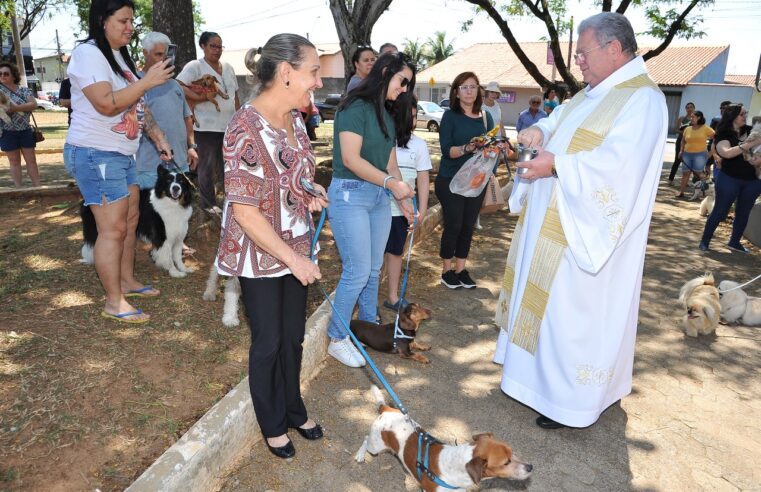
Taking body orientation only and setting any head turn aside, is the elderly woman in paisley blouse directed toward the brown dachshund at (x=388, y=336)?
no

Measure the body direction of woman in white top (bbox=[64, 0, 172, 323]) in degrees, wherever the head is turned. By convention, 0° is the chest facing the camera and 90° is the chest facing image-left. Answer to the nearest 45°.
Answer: approximately 270°

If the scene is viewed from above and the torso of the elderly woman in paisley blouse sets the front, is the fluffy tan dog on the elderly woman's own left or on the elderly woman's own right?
on the elderly woman's own left

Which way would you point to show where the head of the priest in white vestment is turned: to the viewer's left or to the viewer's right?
to the viewer's left

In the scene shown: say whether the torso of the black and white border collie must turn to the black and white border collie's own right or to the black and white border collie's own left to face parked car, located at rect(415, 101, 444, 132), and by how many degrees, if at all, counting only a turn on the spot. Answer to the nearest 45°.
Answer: approximately 90° to the black and white border collie's own left

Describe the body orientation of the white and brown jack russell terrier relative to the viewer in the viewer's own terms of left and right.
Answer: facing the viewer and to the right of the viewer

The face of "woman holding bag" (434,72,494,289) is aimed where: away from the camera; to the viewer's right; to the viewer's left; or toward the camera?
toward the camera

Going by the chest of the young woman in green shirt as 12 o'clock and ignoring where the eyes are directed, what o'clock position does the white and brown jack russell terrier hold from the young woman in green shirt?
The white and brown jack russell terrier is roughly at 1 o'clock from the young woman in green shirt.

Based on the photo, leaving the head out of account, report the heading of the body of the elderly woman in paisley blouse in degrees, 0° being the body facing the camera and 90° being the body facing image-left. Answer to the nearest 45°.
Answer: approximately 315°
